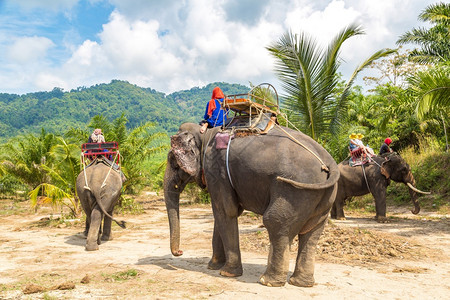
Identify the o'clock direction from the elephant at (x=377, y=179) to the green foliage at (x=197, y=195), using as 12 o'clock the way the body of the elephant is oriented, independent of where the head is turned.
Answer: The green foliage is roughly at 7 o'clock from the elephant.

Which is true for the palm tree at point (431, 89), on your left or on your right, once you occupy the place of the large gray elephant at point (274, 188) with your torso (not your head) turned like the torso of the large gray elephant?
on your right

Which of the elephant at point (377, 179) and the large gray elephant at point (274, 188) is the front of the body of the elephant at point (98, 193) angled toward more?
the elephant

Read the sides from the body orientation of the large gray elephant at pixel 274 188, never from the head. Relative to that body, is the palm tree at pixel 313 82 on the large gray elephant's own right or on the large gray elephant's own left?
on the large gray elephant's own right

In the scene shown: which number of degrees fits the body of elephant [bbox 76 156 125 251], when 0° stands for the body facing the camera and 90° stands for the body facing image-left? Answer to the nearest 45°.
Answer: approximately 180°

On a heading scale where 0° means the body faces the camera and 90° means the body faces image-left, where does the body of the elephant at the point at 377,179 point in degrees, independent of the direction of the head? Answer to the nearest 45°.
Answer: approximately 270°

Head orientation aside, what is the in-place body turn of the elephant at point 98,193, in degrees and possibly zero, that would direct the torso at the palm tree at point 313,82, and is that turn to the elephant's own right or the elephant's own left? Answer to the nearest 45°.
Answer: approximately 90° to the elephant's own right

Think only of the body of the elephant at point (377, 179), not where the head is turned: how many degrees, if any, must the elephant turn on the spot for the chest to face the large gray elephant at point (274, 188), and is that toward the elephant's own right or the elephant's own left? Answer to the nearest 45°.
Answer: approximately 90° to the elephant's own right

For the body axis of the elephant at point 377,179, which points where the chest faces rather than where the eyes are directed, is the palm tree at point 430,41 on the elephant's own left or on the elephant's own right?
on the elephant's own left

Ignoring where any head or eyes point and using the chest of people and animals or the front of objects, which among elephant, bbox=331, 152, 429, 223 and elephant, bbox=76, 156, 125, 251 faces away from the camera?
elephant, bbox=76, 156, 125, 251

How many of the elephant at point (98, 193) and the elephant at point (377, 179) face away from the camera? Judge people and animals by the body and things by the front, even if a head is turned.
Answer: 1

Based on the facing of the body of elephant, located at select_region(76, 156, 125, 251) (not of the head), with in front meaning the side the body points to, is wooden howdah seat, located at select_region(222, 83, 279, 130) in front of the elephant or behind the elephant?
behind

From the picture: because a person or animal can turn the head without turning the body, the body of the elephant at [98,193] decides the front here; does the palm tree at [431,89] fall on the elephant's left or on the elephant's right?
on the elephant's right
